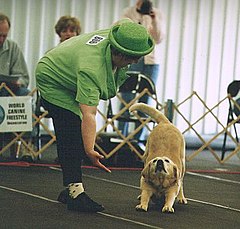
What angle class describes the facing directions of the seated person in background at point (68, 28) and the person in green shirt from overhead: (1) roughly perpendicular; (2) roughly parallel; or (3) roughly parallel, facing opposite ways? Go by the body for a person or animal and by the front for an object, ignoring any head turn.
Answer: roughly perpendicular

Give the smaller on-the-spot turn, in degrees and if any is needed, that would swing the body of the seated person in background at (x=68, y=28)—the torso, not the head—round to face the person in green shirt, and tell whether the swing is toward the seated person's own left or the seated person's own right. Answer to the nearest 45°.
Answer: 0° — they already face them

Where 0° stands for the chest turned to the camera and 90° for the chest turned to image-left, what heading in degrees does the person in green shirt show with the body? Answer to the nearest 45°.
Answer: approximately 270°

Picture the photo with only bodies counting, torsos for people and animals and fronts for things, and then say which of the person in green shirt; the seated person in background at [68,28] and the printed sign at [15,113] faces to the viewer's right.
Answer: the person in green shirt

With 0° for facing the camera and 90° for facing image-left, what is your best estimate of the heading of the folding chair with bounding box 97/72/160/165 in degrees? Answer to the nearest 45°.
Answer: approximately 45°

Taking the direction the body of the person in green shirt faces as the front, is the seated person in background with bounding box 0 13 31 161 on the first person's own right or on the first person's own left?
on the first person's own left

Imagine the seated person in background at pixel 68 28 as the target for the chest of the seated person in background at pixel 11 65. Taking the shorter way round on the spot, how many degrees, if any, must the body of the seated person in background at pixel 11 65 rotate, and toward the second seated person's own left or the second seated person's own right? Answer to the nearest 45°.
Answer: approximately 45° to the second seated person's own left

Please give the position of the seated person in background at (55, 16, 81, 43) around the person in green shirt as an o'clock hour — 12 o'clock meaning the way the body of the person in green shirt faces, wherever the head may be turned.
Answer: The seated person in background is roughly at 9 o'clock from the person in green shirt.
